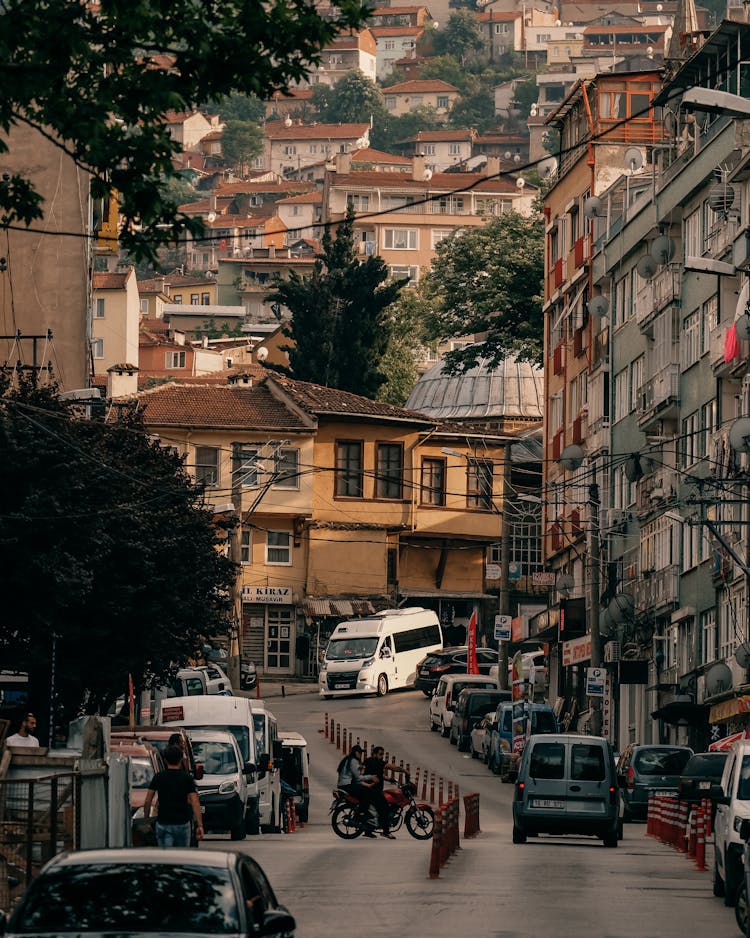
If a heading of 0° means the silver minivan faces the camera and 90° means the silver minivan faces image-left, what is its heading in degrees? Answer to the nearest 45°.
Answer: approximately 180°

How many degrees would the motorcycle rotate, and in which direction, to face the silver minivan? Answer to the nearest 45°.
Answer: approximately 45° to its right

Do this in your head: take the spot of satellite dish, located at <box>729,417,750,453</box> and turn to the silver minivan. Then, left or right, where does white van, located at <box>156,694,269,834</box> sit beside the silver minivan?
right

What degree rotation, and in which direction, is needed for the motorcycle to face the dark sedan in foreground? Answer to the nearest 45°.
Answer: approximately 90° to its right

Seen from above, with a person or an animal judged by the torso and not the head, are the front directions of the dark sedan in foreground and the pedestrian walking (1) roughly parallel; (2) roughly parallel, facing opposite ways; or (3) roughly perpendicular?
roughly parallel, facing opposite ways

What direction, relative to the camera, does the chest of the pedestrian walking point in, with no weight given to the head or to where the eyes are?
away from the camera

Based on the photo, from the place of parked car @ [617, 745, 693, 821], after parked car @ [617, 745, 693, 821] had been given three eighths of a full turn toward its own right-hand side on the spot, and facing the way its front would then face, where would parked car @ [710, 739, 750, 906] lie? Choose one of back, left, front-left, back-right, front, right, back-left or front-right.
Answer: front-right

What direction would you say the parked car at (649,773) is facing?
away from the camera

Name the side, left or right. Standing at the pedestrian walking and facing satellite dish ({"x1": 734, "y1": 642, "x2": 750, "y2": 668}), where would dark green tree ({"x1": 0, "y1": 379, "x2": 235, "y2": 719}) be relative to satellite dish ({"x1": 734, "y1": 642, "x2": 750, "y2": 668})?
left

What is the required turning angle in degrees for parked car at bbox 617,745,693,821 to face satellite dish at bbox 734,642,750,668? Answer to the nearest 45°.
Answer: approximately 45° to its right
